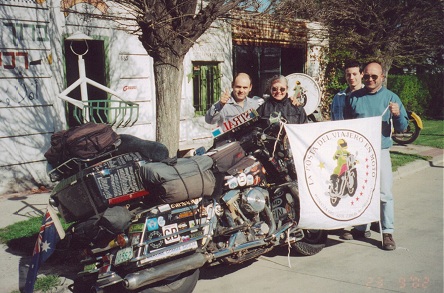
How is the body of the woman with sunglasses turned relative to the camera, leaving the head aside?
toward the camera

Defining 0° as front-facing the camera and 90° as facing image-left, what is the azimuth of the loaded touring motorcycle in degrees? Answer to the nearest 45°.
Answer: approximately 225°

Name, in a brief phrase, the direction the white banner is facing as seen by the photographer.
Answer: facing the viewer

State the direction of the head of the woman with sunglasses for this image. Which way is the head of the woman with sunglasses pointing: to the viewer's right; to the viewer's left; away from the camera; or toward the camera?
toward the camera

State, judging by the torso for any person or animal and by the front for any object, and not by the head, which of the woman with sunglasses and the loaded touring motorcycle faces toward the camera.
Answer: the woman with sunglasses

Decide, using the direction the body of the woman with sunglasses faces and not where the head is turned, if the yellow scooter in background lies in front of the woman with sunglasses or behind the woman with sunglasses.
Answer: behind

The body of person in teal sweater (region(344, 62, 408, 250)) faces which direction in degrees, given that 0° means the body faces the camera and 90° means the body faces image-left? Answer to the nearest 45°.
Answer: approximately 0°

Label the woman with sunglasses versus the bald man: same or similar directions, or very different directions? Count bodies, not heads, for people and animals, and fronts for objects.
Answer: same or similar directions

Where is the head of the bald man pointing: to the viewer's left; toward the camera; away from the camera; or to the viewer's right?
toward the camera

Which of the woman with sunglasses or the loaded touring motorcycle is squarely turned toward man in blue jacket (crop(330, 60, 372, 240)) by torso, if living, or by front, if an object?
the loaded touring motorcycle

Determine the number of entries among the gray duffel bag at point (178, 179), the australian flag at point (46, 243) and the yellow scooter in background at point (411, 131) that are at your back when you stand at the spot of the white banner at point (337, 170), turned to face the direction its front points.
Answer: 1

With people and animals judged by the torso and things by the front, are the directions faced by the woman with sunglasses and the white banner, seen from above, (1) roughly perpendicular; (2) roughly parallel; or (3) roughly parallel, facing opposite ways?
roughly parallel

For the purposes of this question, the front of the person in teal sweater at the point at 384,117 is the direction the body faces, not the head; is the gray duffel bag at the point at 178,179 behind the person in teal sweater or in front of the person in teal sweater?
in front

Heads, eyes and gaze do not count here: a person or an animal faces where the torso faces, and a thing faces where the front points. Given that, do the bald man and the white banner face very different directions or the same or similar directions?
same or similar directions
